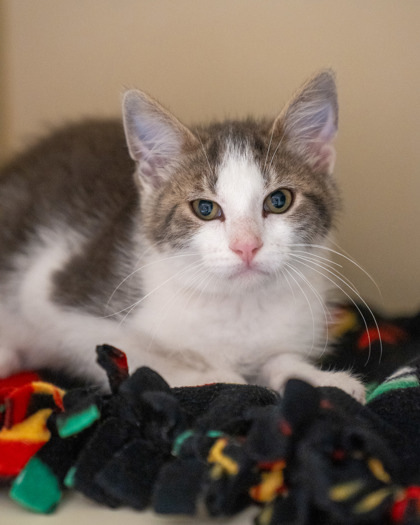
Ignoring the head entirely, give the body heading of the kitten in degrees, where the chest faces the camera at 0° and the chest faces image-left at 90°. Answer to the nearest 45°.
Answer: approximately 315°
